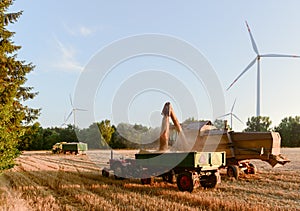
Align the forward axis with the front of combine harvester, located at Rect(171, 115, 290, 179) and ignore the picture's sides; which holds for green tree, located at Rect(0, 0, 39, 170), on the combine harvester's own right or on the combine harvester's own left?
on the combine harvester's own left

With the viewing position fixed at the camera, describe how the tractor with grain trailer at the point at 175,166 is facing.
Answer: facing away from the viewer and to the left of the viewer

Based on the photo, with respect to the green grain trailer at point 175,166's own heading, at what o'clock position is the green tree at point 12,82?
The green tree is roughly at 11 o'clock from the green grain trailer.

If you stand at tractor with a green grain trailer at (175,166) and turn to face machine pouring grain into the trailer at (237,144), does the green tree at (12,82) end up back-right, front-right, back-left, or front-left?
back-left

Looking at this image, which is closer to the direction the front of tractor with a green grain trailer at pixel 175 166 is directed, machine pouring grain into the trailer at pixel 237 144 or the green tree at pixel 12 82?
the green tree
